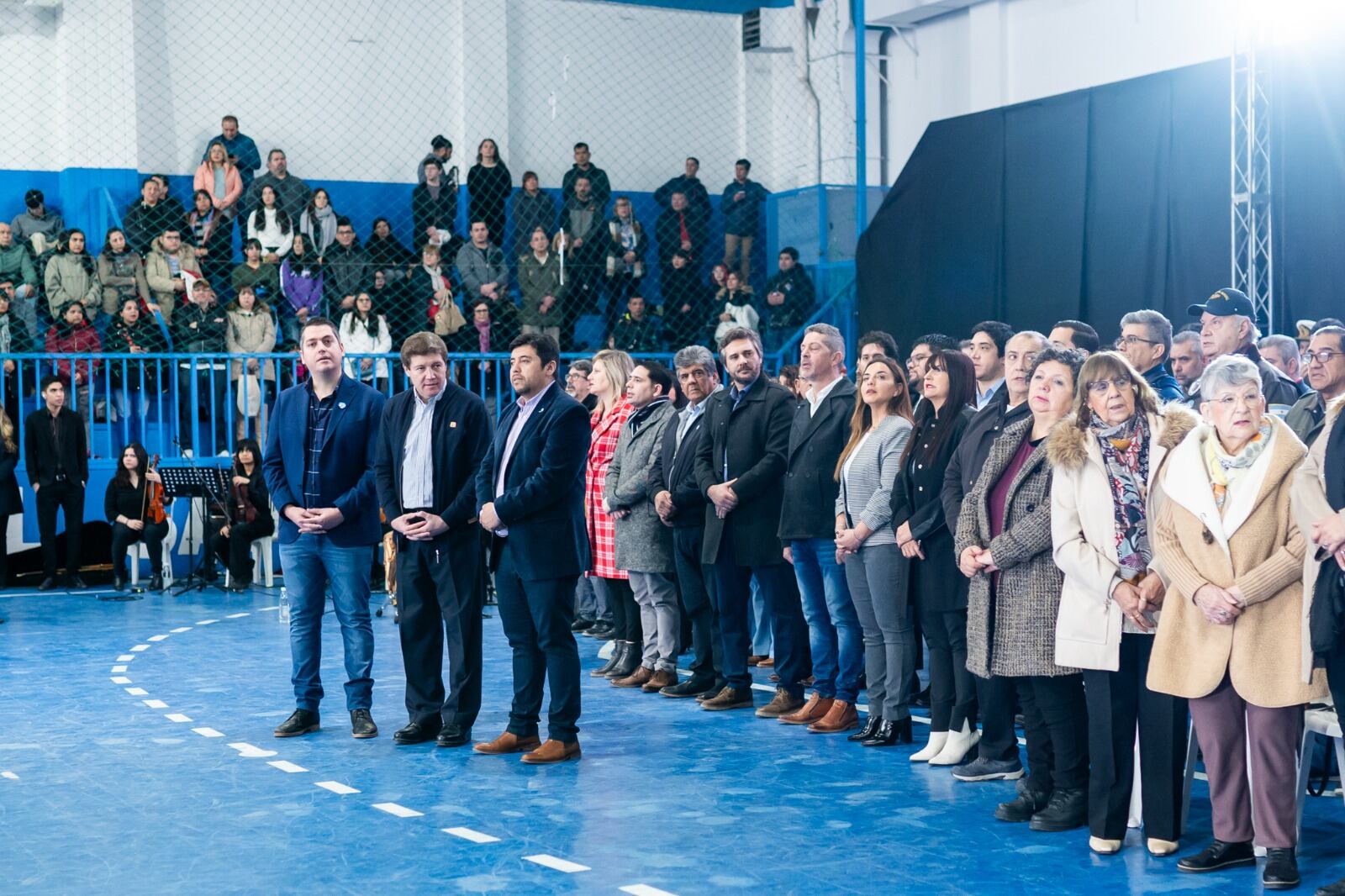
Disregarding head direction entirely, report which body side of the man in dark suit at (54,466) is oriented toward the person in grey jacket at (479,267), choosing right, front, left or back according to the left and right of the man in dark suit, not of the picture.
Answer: left

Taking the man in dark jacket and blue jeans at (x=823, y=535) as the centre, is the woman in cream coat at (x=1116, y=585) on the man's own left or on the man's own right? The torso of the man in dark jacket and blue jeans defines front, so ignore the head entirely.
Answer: on the man's own left

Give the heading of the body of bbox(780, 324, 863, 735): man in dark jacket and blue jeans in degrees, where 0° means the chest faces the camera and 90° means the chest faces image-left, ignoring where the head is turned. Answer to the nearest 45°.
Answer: approximately 45°

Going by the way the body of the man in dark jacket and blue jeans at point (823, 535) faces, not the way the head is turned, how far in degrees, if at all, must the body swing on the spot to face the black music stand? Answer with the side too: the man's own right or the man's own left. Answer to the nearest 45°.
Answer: approximately 90° to the man's own right

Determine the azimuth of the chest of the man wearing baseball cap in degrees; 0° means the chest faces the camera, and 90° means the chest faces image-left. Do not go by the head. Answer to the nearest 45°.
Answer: approximately 45°

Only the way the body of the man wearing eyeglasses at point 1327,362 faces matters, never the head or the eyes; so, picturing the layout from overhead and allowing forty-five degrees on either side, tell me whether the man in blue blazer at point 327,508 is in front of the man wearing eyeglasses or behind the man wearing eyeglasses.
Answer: in front

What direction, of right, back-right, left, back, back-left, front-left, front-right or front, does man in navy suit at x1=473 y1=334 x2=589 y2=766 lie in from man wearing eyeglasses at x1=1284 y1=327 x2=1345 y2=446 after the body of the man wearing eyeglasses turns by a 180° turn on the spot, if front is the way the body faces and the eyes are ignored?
back-left

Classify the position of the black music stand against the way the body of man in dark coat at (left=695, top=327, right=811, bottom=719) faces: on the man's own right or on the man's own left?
on the man's own right
